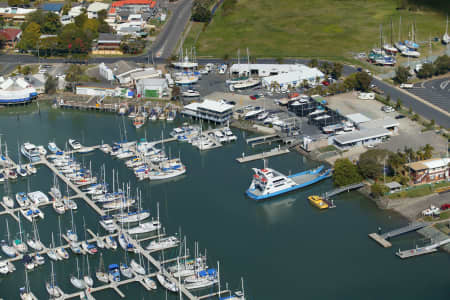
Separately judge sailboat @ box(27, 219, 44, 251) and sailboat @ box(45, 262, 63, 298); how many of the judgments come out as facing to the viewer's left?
0
